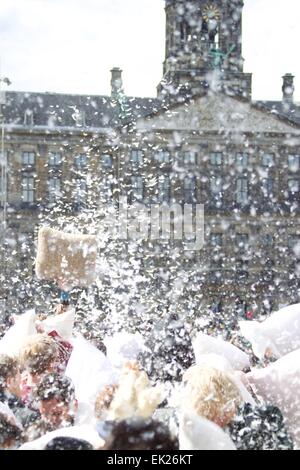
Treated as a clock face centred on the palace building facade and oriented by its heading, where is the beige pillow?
The beige pillow is roughly at 12 o'clock from the palace building facade.

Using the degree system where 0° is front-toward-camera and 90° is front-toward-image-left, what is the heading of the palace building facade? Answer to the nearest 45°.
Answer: approximately 0°
